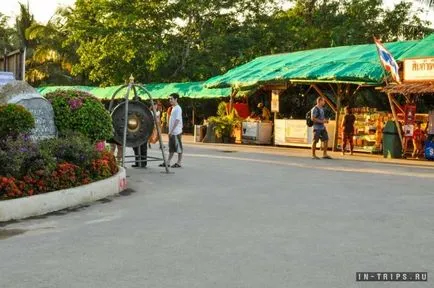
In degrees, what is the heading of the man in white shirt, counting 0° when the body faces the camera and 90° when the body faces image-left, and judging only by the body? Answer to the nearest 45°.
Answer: approximately 90°

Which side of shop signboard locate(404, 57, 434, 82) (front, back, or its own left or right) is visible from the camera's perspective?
front

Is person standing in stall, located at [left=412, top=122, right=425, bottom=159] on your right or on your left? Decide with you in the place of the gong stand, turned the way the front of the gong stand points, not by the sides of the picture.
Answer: on your left

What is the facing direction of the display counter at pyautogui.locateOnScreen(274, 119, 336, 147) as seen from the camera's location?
facing the viewer

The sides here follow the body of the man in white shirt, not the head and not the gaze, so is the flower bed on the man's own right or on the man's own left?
on the man's own left

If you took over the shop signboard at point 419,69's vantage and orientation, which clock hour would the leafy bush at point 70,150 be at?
The leafy bush is roughly at 1 o'clock from the shop signboard.

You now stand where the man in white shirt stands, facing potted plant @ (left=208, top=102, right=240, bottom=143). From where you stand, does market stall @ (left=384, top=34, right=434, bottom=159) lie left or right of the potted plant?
right

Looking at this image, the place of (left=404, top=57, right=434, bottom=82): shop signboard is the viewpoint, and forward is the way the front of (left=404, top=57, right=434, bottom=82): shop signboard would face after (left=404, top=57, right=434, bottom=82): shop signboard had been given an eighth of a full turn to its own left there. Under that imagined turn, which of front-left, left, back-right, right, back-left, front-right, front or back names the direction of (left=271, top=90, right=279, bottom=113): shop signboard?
back

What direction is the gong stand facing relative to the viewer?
toward the camera

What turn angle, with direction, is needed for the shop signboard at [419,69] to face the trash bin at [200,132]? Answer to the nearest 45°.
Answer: approximately 135° to its right

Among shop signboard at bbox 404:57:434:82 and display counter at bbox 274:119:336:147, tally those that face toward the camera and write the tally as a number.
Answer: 2

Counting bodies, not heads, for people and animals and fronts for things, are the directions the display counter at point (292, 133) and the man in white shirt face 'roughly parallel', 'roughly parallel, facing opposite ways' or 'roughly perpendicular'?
roughly perpendicular

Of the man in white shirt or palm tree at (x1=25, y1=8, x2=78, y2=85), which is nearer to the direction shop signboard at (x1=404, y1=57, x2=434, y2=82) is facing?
the man in white shirt
